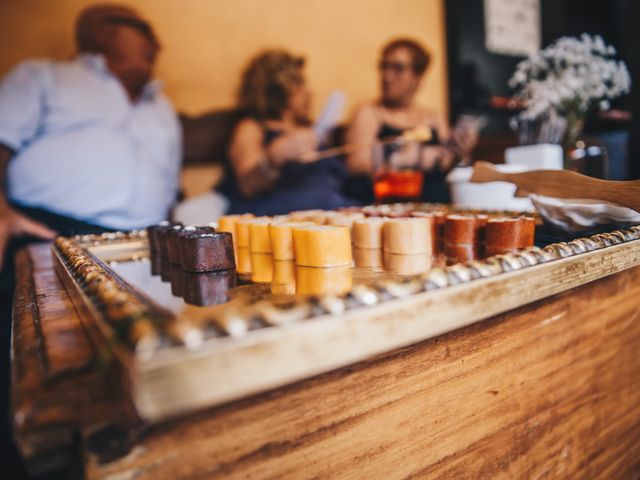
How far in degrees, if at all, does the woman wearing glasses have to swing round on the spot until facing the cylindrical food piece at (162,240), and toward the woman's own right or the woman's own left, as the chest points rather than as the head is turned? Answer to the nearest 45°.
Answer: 0° — they already face it

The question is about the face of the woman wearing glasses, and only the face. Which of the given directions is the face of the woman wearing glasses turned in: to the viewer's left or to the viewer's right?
to the viewer's left

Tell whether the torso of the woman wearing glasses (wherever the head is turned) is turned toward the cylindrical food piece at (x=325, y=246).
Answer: yes

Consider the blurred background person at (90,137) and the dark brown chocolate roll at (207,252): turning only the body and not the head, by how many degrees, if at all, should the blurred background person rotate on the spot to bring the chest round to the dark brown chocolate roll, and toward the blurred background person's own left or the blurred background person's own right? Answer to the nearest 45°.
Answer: approximately 45° to the blurred background person's own right
